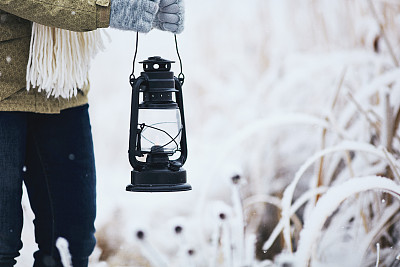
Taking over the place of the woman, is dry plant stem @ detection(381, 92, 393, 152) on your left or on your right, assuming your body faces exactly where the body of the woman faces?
on your left

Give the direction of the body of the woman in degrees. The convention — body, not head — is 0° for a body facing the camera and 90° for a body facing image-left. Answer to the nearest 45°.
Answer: approximately 315°
